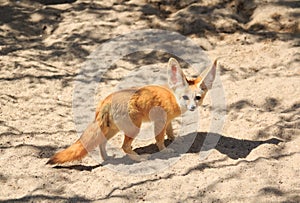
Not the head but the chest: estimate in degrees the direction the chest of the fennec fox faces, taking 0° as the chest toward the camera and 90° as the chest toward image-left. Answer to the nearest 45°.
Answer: approximately 270°
